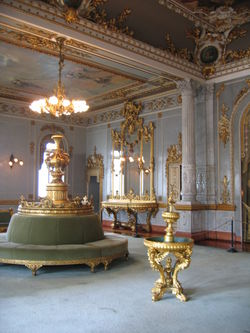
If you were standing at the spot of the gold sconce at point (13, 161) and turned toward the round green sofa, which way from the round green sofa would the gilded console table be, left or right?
left

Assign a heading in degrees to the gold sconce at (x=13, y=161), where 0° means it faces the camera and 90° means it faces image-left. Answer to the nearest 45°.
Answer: approximately 315°

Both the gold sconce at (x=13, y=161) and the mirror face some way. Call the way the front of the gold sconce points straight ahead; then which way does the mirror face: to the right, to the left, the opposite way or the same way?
to the right

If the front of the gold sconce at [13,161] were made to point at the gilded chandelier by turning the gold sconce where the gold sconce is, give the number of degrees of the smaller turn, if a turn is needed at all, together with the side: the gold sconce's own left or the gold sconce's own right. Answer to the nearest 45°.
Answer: approximately 45° to the gold sconce's own right
